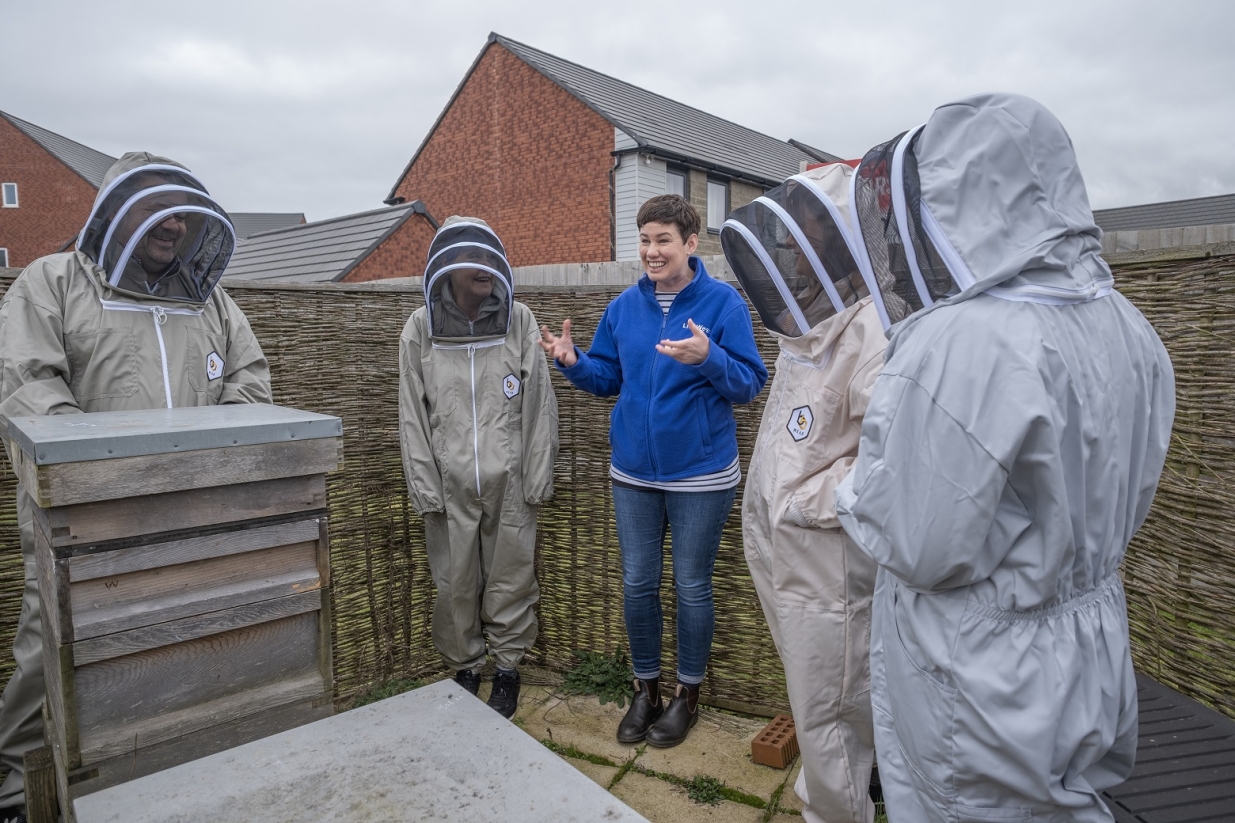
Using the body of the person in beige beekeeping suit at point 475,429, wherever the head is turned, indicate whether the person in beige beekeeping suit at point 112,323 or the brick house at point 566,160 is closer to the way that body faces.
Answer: the person in beige beekeeping suit

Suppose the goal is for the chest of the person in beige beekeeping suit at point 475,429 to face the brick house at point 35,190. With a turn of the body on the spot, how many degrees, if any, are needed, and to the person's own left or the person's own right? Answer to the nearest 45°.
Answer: approximately 135° to the person's own right

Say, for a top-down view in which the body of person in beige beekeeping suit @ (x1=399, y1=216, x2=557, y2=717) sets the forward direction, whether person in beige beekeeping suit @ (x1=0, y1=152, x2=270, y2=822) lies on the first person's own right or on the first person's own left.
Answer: on the first person's own right

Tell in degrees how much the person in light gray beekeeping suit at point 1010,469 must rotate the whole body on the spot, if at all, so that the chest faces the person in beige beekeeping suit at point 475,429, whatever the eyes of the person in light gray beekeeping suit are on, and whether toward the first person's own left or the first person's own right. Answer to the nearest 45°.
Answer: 0° — they already face them

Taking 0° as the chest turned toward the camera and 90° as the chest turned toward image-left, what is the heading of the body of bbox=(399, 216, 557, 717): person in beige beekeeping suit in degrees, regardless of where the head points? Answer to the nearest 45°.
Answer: approximately 0°

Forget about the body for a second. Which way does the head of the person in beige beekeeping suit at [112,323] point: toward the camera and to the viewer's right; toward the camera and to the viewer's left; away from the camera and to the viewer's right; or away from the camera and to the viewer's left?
toward the camera and to the viewer's right

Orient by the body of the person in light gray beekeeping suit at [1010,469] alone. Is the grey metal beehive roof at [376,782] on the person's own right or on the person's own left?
on the person's own left

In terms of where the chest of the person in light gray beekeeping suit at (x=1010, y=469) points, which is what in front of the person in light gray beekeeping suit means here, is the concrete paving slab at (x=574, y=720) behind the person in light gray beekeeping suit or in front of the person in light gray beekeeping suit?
in front

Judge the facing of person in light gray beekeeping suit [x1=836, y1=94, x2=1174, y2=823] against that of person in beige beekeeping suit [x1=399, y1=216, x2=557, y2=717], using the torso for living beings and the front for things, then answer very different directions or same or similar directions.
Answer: very different directions

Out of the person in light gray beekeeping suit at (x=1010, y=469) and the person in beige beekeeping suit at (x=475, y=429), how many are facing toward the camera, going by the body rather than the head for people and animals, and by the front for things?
1

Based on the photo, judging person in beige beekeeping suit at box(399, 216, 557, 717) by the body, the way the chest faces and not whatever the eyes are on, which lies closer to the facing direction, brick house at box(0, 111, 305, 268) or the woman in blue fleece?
the woman in blue fleece

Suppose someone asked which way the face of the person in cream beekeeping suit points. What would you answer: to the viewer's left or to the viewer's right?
to the viewer's left
